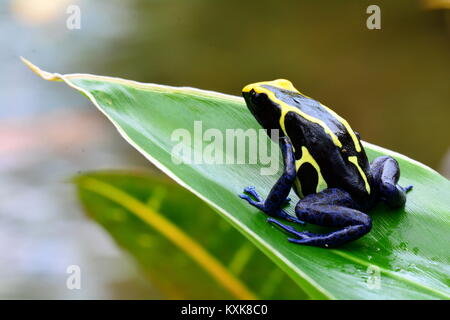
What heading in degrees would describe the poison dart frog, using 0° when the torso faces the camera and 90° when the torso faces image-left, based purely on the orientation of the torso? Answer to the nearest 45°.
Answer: approximately 135°
